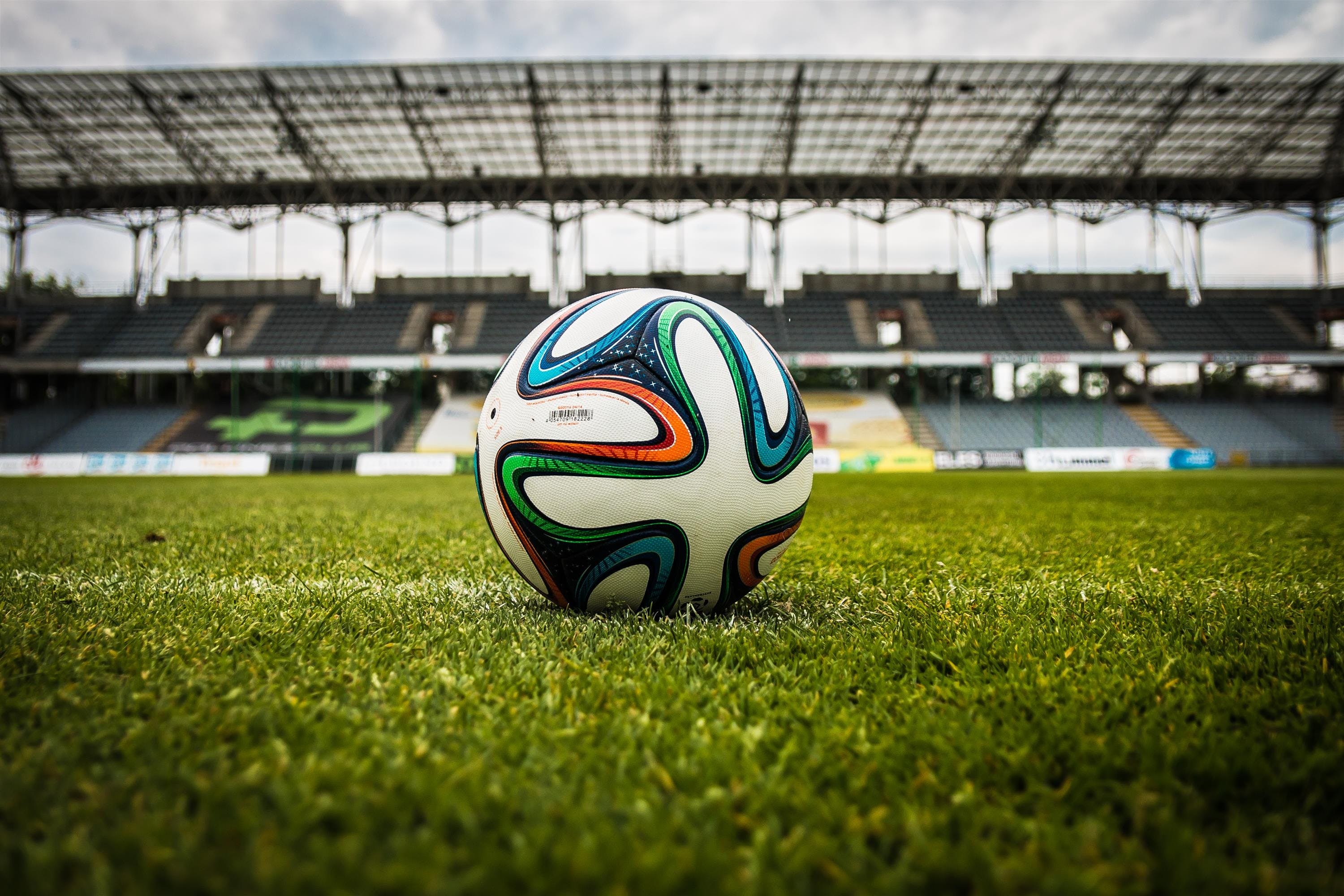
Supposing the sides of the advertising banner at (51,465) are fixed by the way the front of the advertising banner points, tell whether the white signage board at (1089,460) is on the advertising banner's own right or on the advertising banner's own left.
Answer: on the advertising banner's own left

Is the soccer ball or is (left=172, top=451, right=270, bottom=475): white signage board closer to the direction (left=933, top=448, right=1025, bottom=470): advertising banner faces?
the soccer ball

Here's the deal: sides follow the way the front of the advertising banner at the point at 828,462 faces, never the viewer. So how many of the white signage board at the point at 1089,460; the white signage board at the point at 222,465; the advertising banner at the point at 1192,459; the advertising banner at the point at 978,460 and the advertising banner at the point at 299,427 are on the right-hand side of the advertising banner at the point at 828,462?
2

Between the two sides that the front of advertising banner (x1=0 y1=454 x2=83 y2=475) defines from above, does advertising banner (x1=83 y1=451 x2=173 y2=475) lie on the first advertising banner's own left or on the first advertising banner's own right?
on the first advertising banner's own left

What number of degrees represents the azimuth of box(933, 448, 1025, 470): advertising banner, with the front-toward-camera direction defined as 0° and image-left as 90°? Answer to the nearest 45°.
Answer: approximately 0°
